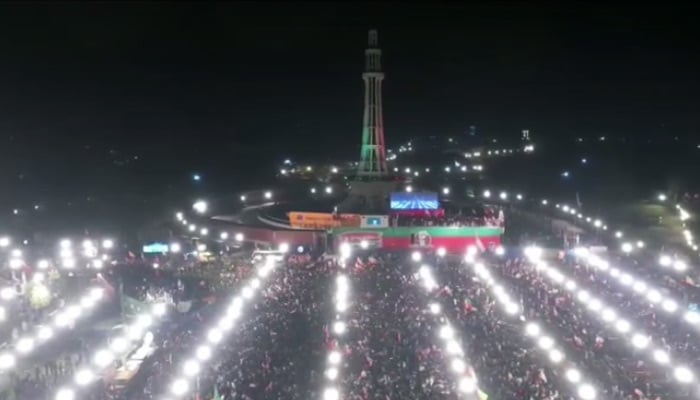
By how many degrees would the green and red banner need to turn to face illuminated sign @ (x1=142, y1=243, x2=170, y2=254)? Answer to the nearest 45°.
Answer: approximately 90° to its right

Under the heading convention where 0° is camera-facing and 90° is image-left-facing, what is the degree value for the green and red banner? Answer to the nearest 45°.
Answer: approximately 0°

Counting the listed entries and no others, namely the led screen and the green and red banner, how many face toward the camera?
2

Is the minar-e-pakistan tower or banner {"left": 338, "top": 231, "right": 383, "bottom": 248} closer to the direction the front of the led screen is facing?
the banner

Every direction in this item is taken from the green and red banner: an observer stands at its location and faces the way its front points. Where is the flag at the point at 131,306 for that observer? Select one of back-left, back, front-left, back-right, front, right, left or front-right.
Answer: front-right

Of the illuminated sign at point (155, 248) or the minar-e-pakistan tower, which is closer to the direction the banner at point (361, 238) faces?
the illuminated sign

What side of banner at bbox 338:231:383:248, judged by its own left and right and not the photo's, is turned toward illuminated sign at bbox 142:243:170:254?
right

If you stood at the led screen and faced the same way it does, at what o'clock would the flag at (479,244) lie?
The flag is roughly at 10 o'clock from the led screen.
